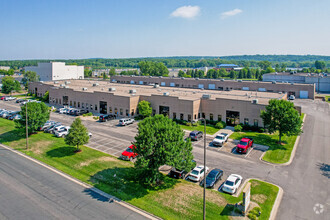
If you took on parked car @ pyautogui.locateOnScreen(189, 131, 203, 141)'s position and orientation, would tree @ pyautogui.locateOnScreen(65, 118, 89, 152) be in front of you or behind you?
behind

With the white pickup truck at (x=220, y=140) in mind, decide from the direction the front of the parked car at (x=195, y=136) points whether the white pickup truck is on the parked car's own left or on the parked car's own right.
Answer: on the parked car's own right

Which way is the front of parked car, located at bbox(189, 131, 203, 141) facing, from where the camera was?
facing away from the viewer and to the right of the viewer

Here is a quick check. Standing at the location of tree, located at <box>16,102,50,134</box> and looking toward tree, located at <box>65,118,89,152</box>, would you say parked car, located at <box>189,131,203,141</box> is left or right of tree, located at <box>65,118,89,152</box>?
left

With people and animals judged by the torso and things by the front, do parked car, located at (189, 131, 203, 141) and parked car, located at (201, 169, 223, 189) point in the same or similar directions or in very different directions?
very different directions
